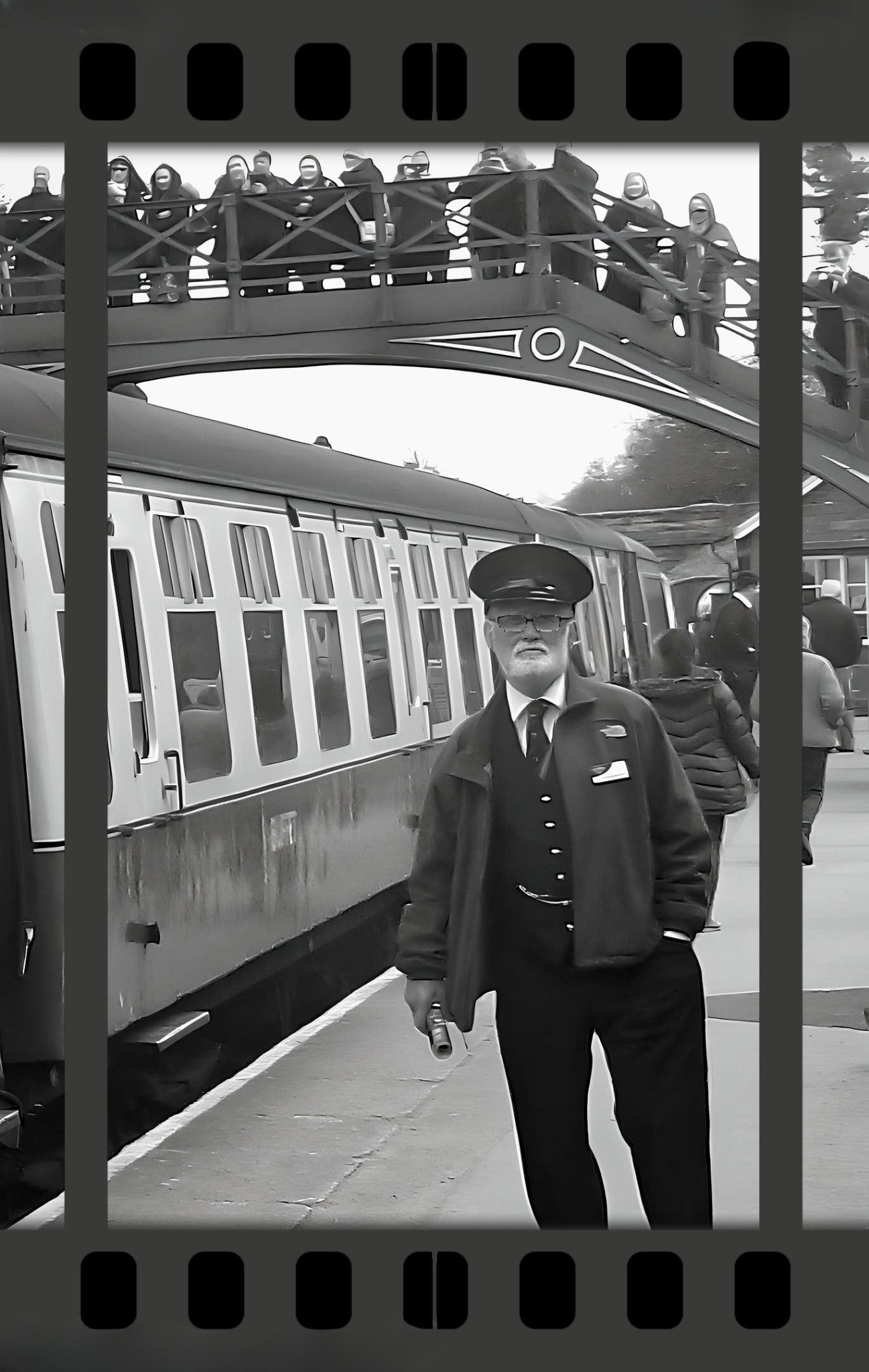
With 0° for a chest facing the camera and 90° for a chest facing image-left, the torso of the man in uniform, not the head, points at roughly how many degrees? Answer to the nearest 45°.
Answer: approximately 0°

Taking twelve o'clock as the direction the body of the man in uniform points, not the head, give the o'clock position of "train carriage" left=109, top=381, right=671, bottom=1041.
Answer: The train carriage is roughly at 4 o'clock from the man in uniform.

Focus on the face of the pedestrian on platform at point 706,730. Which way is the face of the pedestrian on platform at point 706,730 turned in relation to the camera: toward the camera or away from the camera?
away from the camera

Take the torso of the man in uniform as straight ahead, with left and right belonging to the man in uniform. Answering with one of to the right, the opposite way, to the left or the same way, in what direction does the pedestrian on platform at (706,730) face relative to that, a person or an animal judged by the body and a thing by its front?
the opposite way

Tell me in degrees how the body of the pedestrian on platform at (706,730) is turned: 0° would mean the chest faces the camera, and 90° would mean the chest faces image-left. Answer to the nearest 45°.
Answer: approximately 180°
